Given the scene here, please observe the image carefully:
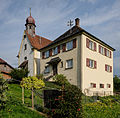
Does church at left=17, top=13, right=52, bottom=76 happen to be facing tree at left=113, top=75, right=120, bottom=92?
no

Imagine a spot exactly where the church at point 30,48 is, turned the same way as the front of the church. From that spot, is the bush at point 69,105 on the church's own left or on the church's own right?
on the church's own left

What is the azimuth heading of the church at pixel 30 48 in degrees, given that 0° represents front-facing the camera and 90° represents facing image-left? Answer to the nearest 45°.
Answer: approximately 45°
